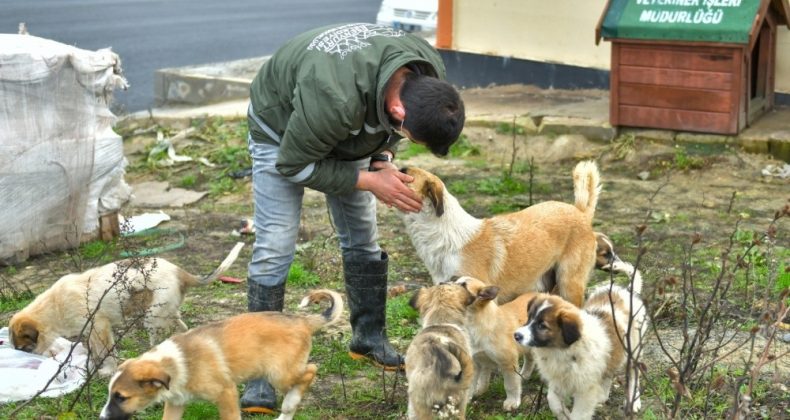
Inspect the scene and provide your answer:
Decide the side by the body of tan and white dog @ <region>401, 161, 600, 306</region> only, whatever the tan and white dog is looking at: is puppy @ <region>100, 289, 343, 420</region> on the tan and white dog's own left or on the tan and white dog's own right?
on the tan and white dog's own left

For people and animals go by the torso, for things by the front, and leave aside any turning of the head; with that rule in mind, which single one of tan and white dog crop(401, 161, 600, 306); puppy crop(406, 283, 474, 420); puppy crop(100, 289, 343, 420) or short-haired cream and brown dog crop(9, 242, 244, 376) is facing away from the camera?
puppy crop(406, 283, 474, 420)

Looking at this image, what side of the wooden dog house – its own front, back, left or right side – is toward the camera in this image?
right

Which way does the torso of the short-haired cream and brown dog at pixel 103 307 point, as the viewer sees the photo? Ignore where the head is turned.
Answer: to the viewer's left

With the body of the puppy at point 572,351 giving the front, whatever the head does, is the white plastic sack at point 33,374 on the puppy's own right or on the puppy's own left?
on the puppy's own right

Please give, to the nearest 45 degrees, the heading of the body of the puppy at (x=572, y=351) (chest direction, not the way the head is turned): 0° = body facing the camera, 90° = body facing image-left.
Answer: approximately 45°

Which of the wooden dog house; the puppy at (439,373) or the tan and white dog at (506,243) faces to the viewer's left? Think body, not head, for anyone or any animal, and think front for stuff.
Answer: the tan and white dog

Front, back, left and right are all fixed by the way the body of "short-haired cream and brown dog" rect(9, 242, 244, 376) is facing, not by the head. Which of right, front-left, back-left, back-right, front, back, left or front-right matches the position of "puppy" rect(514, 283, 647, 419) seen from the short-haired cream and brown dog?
back-left

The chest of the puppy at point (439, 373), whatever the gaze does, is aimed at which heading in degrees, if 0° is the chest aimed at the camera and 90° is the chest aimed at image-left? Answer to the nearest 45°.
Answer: approximately 180°

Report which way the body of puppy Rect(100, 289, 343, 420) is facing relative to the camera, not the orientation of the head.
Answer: to the viewer's left

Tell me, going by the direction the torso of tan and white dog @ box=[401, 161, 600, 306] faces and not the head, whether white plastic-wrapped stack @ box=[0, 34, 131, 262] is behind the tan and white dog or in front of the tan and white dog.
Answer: in front
